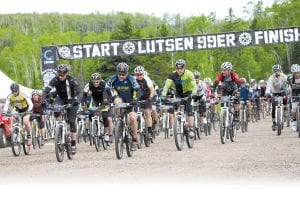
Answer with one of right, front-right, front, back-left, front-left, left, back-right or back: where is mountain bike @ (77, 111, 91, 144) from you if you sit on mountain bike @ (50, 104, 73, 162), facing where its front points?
back

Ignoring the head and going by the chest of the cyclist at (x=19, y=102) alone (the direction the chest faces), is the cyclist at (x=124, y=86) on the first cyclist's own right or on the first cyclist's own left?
on the first cyclist's own left

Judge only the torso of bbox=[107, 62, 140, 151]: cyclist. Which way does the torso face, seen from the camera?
toward the camera

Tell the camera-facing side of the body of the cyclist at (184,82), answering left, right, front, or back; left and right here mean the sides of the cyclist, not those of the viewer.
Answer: front

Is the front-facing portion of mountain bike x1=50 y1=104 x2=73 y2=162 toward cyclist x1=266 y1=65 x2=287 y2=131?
no

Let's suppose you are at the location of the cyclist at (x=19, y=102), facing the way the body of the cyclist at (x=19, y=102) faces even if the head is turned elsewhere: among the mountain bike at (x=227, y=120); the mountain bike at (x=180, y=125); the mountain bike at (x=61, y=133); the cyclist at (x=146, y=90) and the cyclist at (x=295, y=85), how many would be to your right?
0

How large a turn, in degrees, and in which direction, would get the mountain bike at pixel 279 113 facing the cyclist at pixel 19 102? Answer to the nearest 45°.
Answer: approximately 90° to its right

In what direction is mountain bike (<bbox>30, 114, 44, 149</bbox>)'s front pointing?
toward the camera

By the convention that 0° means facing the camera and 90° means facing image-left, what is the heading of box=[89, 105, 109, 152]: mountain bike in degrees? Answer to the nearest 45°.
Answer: approximately 0°

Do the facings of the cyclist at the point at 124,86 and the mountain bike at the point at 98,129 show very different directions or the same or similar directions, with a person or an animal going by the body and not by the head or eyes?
same or similar directions

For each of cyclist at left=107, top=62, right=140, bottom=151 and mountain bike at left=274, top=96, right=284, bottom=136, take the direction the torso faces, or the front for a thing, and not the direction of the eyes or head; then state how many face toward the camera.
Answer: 2

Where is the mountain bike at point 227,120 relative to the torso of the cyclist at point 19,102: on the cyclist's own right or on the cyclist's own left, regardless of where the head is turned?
on the cyclist's own left

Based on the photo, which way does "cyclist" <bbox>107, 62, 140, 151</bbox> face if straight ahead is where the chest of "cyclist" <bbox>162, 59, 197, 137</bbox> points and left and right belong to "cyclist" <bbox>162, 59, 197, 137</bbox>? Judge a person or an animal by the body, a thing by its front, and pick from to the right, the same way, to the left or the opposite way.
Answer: the same way

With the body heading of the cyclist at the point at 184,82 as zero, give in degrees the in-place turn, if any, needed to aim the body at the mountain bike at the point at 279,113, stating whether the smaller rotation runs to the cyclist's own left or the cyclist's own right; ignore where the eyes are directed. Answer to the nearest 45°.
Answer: approximately 135° to the cyclist's own left
